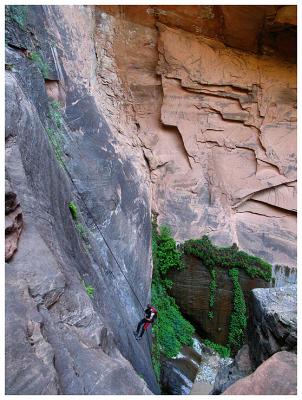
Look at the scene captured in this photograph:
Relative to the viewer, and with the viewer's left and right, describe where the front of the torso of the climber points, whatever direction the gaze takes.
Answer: facing to the left of the viewer
